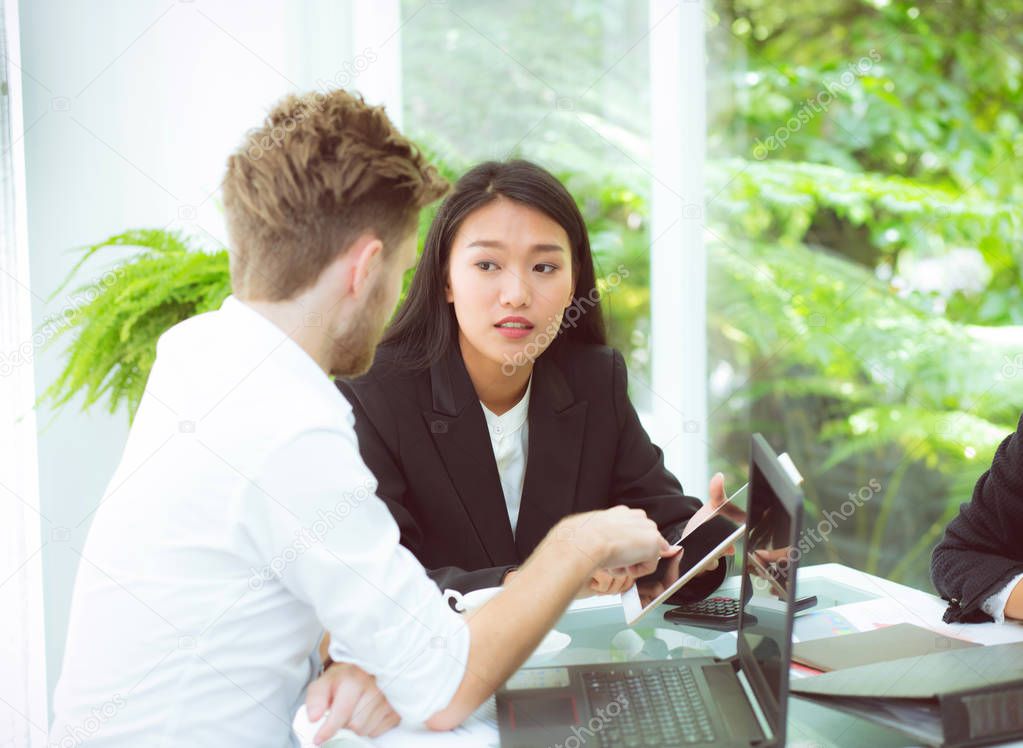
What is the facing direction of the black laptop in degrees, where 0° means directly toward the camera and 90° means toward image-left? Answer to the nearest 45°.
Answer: approximately 90°

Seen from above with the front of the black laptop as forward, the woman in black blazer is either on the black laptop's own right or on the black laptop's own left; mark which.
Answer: on the black laptop's own right

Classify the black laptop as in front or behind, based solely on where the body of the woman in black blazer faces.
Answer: in front

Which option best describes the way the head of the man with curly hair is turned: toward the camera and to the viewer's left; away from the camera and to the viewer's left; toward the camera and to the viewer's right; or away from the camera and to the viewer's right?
away from the camera and to the viewer's right

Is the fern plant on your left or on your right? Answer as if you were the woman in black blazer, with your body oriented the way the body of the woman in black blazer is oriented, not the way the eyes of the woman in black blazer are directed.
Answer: on your right

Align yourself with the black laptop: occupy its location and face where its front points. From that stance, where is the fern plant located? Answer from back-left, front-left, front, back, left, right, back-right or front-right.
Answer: front-right

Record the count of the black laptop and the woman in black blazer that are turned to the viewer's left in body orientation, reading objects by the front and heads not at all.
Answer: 1

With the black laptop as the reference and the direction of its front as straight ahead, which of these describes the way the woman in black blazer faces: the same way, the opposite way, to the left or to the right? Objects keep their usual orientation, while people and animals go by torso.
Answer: to the left

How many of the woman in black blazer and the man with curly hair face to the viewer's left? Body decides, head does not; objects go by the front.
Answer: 0

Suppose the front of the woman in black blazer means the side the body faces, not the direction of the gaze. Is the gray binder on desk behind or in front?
in front

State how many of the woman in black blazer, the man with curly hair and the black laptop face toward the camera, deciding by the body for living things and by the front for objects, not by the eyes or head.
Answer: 1

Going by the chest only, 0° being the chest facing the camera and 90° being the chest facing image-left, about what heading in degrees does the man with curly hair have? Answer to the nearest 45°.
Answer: approximately 225°

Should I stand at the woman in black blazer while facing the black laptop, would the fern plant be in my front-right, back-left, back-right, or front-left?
back-right

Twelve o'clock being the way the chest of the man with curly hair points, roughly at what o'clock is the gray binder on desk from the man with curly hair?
The gray binder on desk is roughly at 2 o'clock from the man with curly hair.
